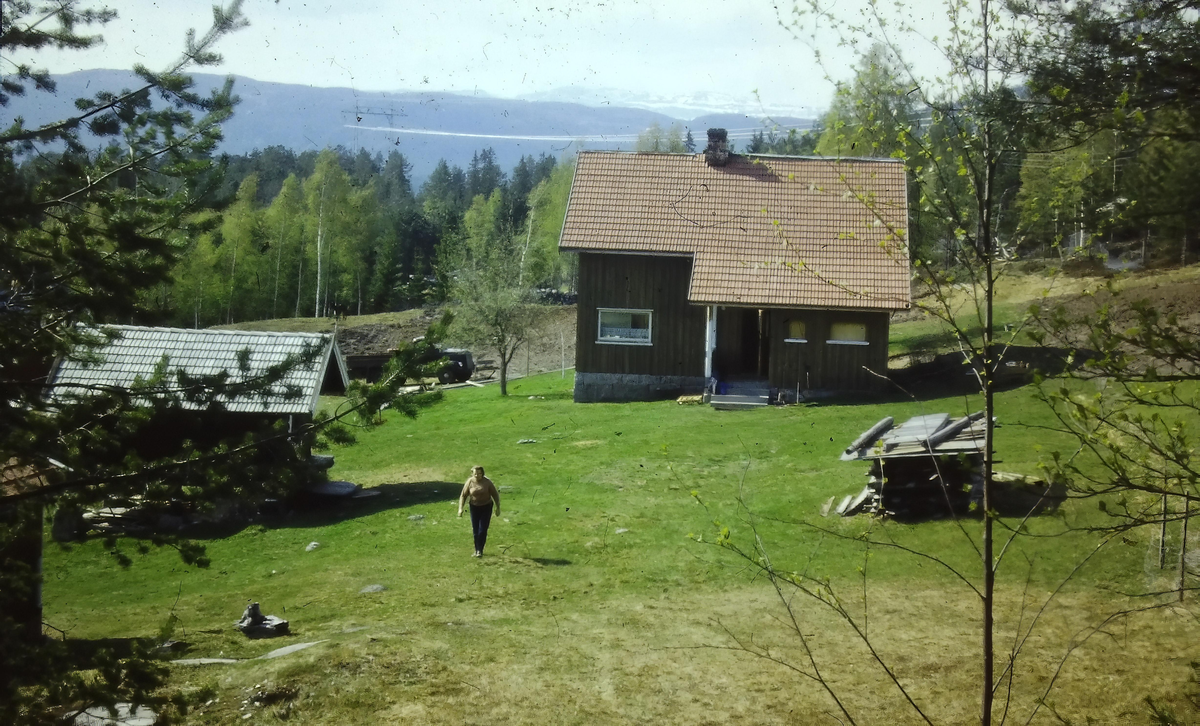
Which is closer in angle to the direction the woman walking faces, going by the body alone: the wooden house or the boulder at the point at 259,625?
the boulder

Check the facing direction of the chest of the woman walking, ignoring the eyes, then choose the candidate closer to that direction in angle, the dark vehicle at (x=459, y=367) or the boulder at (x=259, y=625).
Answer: the boulder

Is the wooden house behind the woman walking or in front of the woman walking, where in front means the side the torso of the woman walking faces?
behind

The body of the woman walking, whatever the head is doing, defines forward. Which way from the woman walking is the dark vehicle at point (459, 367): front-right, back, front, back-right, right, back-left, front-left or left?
back

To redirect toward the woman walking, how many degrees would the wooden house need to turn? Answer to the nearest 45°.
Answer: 0° — it already faces them

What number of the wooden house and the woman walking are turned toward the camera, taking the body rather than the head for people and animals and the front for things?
2

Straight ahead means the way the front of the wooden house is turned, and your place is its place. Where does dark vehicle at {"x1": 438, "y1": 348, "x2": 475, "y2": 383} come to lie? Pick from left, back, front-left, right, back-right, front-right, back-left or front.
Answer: back-right

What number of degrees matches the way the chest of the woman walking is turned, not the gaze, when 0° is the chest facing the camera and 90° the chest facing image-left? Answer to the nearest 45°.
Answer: approximately 0°
